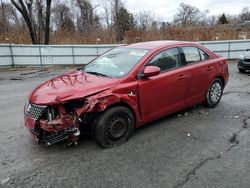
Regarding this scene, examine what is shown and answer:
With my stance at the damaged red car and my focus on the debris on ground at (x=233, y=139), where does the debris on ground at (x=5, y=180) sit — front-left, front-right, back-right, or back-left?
back-right

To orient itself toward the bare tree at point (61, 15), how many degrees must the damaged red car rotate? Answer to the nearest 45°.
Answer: approximately 135° to its right

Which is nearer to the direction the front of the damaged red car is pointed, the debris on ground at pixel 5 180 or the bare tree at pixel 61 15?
the debris on ground

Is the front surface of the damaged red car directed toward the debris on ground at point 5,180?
yes

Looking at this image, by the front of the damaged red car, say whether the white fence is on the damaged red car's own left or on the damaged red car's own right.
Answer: on the damaged red car's own right

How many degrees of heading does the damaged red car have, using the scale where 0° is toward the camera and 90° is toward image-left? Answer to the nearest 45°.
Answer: approximately 45°
